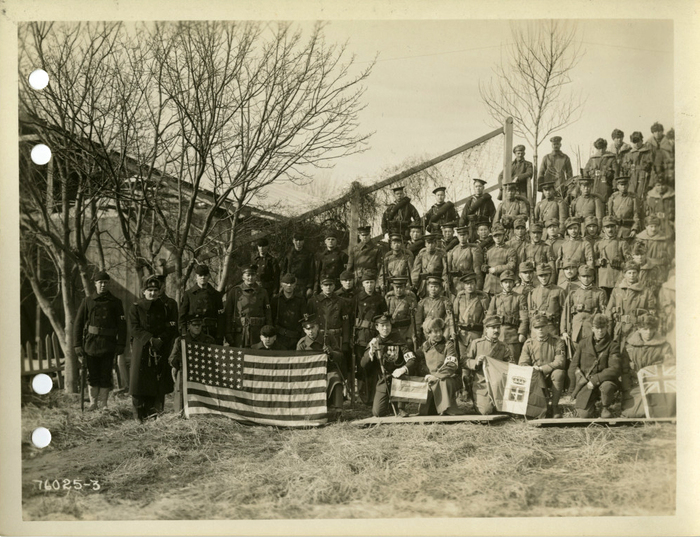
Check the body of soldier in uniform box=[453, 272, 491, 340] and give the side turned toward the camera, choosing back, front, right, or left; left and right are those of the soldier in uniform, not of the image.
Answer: front

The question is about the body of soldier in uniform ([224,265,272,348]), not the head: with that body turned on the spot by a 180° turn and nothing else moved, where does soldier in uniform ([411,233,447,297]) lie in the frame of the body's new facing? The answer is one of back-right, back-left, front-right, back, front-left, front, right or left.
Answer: right

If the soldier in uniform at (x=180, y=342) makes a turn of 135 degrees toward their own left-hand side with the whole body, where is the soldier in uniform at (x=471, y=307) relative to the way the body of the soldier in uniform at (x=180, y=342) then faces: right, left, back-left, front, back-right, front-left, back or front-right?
front-right

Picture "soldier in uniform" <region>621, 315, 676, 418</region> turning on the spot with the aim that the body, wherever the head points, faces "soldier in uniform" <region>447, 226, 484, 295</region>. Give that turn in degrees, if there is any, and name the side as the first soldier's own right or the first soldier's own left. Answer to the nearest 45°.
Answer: approximately 90° to the first soldier's own right

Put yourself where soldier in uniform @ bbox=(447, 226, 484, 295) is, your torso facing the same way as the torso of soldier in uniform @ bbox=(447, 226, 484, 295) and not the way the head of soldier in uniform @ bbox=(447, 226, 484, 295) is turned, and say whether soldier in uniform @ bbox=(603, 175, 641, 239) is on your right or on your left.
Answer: on your left

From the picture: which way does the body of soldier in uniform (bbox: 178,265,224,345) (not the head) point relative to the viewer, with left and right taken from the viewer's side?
facing the viewer

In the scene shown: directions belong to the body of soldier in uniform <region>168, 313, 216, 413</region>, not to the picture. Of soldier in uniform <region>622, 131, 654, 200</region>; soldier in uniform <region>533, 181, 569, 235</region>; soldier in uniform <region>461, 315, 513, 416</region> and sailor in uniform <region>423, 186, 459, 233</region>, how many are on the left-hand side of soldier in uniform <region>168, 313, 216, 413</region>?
4

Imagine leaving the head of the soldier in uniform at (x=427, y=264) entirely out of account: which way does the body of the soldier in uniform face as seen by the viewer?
toward the camera

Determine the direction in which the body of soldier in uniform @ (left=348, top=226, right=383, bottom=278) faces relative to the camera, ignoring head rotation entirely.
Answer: toward the camera

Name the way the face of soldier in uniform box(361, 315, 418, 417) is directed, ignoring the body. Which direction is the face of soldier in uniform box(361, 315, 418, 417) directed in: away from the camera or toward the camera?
toward the camera
